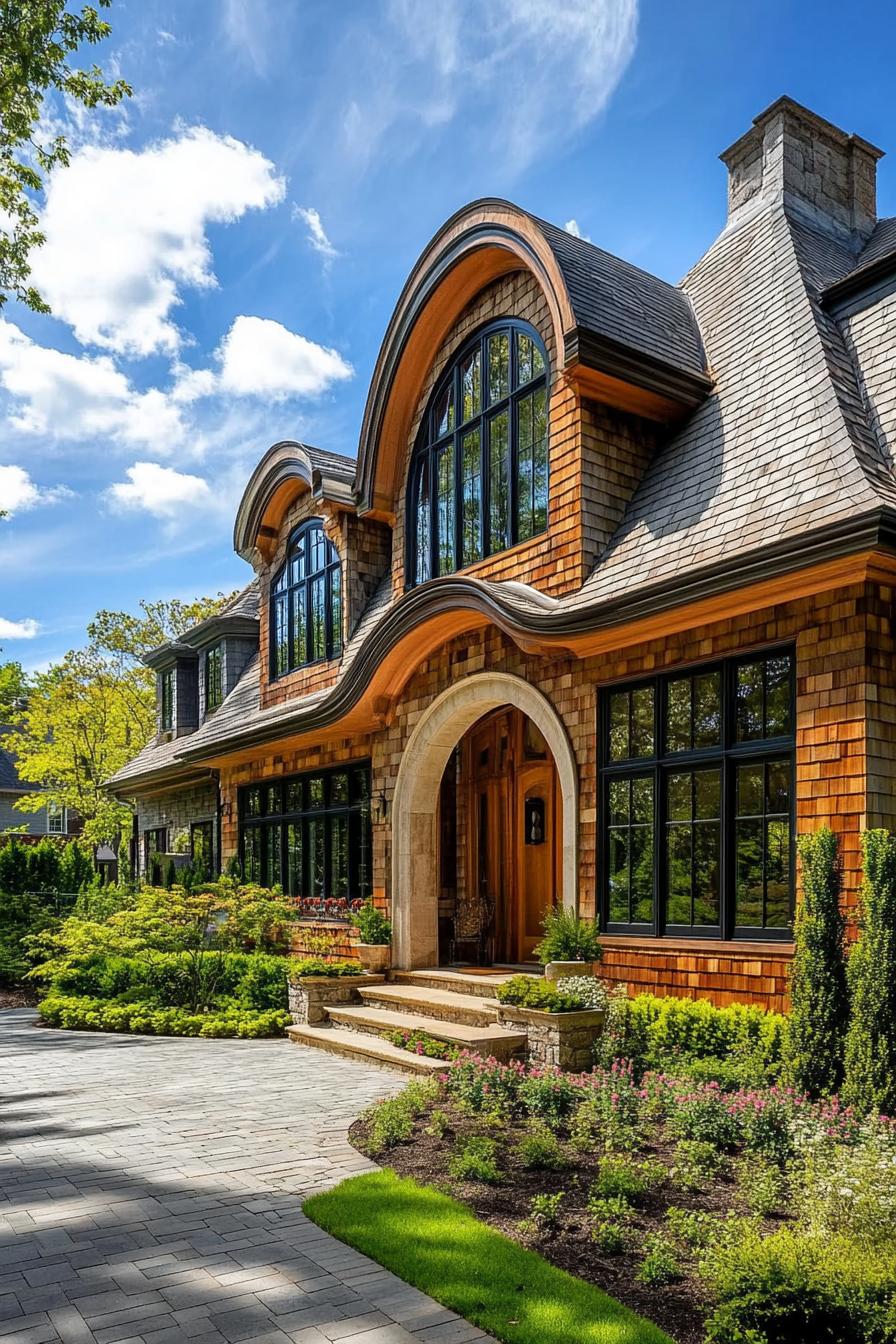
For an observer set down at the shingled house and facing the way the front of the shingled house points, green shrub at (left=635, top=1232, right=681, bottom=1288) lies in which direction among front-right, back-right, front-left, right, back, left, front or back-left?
front-left

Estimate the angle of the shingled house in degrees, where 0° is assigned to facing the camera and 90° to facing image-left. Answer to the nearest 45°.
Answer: approximately 45°

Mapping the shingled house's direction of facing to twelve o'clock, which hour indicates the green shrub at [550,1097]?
The green shrub is roughly at 11 o'clock from the shingled house.

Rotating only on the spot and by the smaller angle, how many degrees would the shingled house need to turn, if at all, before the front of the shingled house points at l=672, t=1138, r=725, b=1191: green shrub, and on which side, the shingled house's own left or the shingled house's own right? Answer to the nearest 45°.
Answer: approximately 45° to the shingled house's own left

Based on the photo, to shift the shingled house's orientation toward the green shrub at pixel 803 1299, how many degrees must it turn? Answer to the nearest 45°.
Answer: approximately 45° to its left

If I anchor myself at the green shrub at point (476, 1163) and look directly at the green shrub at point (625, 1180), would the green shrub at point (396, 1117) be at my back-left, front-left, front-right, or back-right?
back-left

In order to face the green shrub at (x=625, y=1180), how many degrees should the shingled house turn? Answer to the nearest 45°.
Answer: approximately 45° to its left
